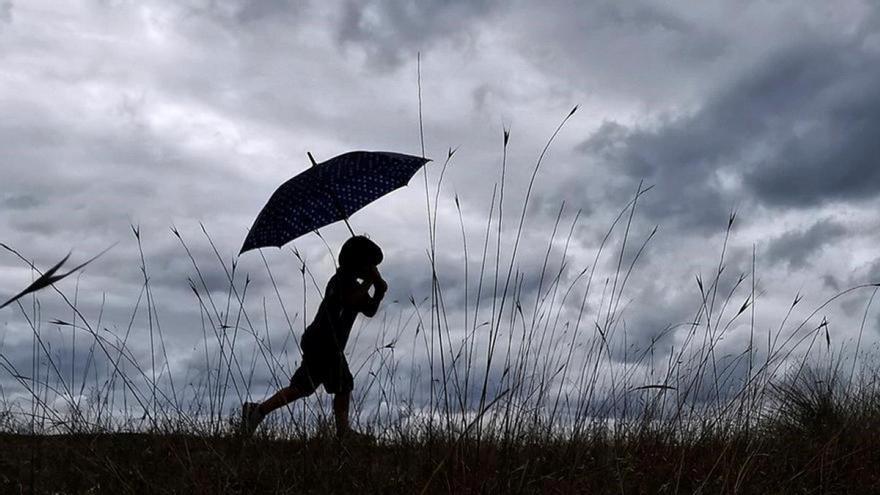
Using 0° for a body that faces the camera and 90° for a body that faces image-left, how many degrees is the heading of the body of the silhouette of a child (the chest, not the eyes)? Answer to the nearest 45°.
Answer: approximately 270°
